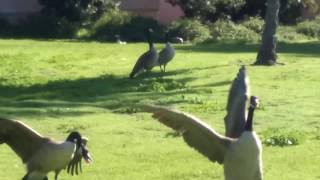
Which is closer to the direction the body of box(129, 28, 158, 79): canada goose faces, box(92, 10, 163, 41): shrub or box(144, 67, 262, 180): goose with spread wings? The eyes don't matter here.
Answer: the shrub

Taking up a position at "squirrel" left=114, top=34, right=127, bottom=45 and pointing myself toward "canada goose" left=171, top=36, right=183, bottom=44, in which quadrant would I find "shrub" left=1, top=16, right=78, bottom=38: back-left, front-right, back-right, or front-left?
back-left

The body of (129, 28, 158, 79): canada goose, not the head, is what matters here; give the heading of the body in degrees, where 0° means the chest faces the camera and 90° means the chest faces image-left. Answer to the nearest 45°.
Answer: approximately 225°

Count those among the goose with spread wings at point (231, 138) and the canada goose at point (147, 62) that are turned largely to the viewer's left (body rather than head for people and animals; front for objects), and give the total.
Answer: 0

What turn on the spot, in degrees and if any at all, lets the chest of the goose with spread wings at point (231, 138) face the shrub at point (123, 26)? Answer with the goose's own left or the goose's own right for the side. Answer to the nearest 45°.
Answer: approximately 135° to the goose's own left

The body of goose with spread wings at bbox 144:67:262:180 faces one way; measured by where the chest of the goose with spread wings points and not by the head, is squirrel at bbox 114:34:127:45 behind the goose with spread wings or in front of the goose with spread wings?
behind
